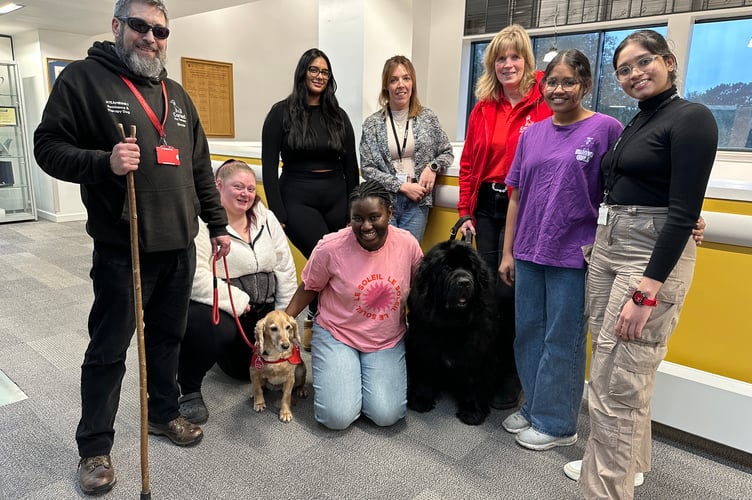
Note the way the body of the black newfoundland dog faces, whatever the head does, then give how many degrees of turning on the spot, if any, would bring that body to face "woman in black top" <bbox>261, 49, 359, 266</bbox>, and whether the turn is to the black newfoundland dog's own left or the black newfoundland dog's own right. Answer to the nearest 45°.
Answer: approximately 135° to the black newfoundland dog's own right

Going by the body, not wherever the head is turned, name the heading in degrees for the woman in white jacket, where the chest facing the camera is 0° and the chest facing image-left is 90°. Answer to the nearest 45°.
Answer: approximately 0°

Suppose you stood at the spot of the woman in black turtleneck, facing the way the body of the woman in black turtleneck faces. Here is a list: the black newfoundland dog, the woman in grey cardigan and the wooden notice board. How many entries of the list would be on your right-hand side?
3

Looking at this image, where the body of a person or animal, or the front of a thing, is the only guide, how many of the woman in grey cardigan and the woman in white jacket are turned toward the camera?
2

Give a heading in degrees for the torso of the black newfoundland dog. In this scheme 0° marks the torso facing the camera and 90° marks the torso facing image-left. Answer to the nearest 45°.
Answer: approximately 0°

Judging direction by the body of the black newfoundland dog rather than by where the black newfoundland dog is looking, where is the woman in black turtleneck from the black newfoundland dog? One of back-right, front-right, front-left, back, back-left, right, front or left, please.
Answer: front-left

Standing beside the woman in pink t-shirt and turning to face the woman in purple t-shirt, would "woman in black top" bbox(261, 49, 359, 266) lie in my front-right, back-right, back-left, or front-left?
back-left

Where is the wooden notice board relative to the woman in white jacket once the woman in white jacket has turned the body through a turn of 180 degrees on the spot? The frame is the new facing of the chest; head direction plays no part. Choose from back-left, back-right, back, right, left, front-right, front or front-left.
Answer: front

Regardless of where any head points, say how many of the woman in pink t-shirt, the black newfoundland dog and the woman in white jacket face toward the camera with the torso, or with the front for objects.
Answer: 3

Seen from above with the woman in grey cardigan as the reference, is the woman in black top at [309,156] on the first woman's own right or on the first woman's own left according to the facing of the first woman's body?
on the first woman's own right

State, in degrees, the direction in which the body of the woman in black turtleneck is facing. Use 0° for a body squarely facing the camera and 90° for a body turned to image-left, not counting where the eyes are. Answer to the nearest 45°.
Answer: approximately 45°
